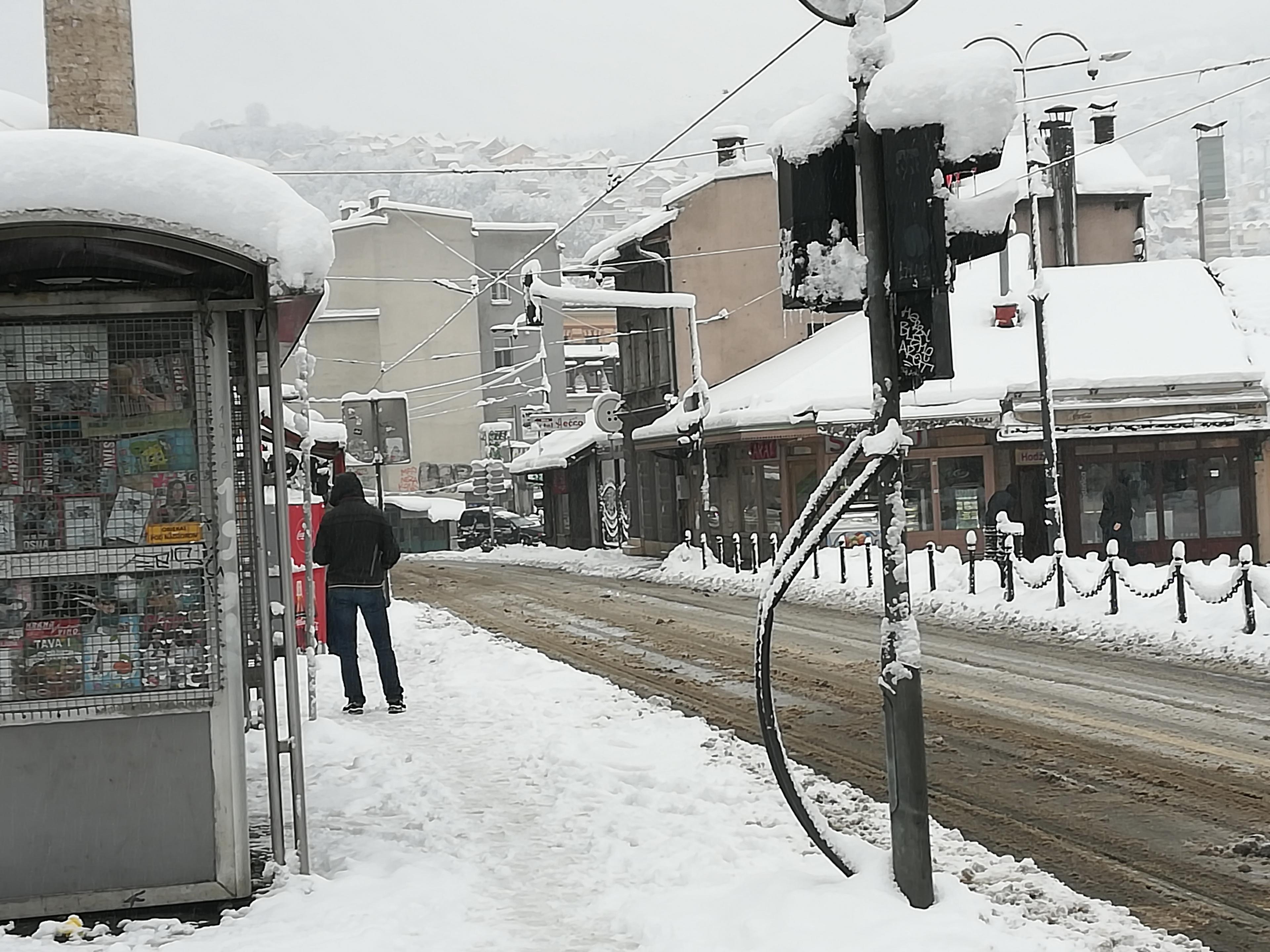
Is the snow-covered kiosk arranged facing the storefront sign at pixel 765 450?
no

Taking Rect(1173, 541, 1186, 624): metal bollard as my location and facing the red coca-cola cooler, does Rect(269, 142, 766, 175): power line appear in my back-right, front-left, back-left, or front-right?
front-right

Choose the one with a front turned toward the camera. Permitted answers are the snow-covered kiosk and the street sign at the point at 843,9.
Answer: the snow-covered kiosk

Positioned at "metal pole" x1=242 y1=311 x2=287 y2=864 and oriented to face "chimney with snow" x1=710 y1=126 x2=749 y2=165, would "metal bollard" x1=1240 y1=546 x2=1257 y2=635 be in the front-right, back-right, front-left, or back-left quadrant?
front-right

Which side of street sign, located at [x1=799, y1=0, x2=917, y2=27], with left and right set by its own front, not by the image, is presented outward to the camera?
back

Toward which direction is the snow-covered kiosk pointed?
toward the camera

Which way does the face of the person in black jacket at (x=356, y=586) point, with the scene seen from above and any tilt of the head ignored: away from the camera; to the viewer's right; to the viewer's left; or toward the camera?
away from the camera

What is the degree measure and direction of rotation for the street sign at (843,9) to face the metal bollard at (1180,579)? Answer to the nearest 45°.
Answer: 0° — it already faces it

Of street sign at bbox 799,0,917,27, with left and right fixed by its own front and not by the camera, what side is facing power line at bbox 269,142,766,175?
front

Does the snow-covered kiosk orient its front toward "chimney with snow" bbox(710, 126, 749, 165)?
no

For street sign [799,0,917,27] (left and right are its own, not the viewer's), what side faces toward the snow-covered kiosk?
left

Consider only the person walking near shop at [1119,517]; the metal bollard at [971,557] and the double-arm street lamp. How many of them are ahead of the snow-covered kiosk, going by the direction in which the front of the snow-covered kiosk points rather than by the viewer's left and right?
0

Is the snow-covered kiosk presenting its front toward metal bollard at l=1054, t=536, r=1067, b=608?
no
